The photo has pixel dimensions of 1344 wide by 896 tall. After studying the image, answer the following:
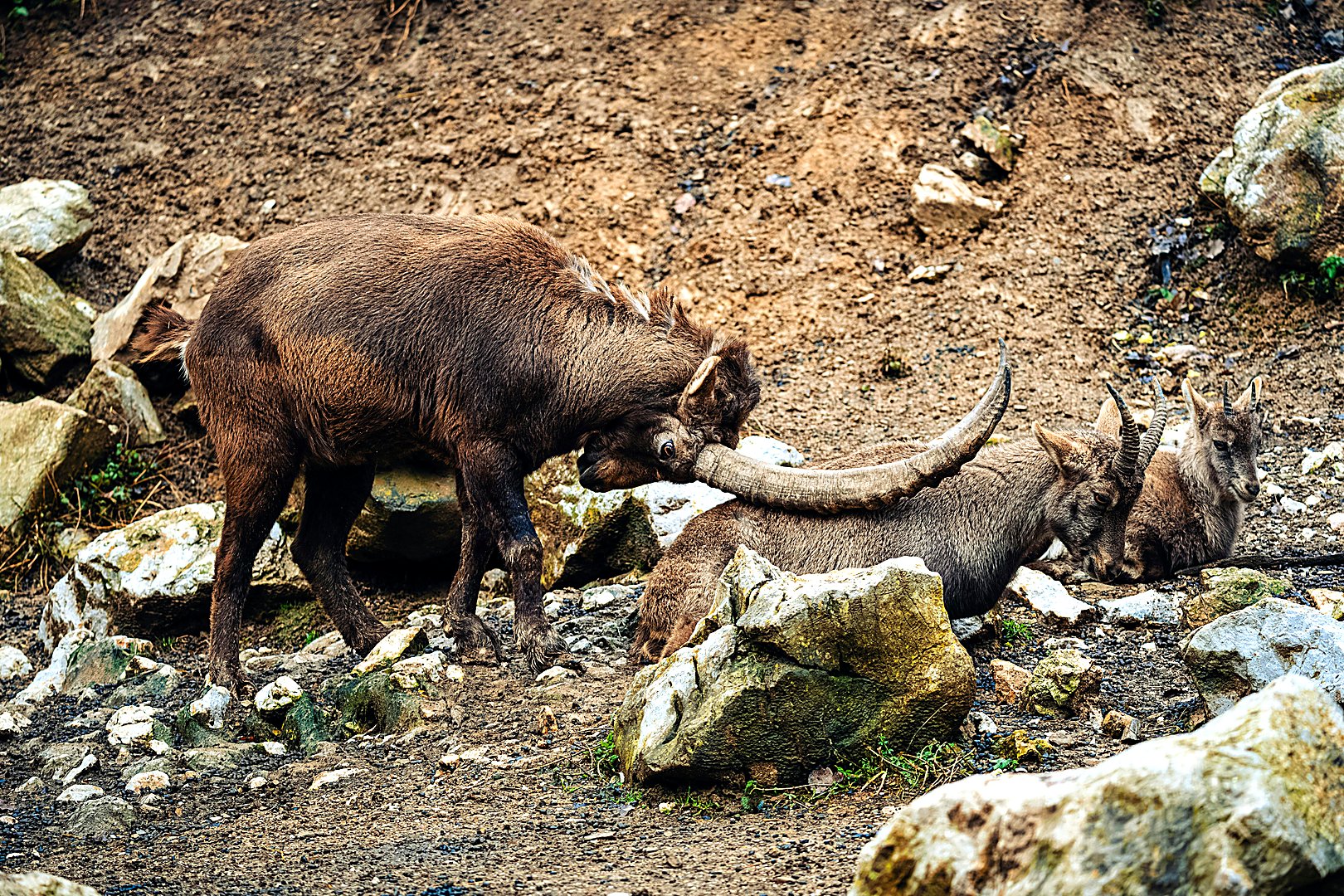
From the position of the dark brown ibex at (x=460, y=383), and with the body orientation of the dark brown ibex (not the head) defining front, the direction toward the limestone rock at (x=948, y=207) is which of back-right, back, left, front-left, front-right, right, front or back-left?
front-left

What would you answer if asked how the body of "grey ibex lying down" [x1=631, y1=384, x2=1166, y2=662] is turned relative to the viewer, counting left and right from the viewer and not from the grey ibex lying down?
facing to the right of the viewer

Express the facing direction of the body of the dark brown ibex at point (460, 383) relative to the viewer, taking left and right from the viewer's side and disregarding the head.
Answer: facing to the right of the viewer

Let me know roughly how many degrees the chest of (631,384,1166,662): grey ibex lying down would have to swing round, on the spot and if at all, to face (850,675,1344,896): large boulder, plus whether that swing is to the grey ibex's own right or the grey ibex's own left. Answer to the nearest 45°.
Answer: approximately 90° to the grey ibex's own right

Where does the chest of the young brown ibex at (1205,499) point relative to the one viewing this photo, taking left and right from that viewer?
facing the viewer and to the right of the viewer

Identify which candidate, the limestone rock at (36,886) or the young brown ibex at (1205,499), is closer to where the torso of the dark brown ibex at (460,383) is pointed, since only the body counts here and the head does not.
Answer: the young brown ibex

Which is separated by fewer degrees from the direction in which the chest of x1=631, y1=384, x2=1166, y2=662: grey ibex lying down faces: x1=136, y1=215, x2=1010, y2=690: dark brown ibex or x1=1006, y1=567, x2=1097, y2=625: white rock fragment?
the white rock fragment

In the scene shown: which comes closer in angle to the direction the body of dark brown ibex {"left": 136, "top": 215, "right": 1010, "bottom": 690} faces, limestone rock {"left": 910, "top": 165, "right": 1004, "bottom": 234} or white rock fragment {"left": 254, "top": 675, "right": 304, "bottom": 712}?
the limestone rock

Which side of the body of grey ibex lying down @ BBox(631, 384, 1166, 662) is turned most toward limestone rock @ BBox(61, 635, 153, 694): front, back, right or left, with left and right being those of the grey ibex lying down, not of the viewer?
back

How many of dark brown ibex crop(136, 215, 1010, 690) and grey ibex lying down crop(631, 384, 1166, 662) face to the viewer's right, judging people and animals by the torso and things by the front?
2

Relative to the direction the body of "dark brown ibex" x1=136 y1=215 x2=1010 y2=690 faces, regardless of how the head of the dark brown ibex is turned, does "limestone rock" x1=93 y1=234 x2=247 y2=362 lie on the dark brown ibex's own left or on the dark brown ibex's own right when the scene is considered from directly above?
on the dark brown ibex's own left

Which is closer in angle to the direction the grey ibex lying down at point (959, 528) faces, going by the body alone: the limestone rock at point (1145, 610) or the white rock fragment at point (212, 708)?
the limestone rock

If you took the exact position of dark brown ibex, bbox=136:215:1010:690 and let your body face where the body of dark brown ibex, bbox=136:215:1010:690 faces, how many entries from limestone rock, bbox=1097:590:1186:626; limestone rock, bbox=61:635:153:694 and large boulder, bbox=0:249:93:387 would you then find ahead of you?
1

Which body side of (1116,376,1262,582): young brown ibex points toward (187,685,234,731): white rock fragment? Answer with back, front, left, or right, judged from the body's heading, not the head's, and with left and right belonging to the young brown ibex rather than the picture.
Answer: right

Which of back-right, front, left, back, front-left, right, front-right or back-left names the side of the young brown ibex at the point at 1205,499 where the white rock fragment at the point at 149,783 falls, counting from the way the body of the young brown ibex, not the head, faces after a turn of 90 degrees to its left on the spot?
back
